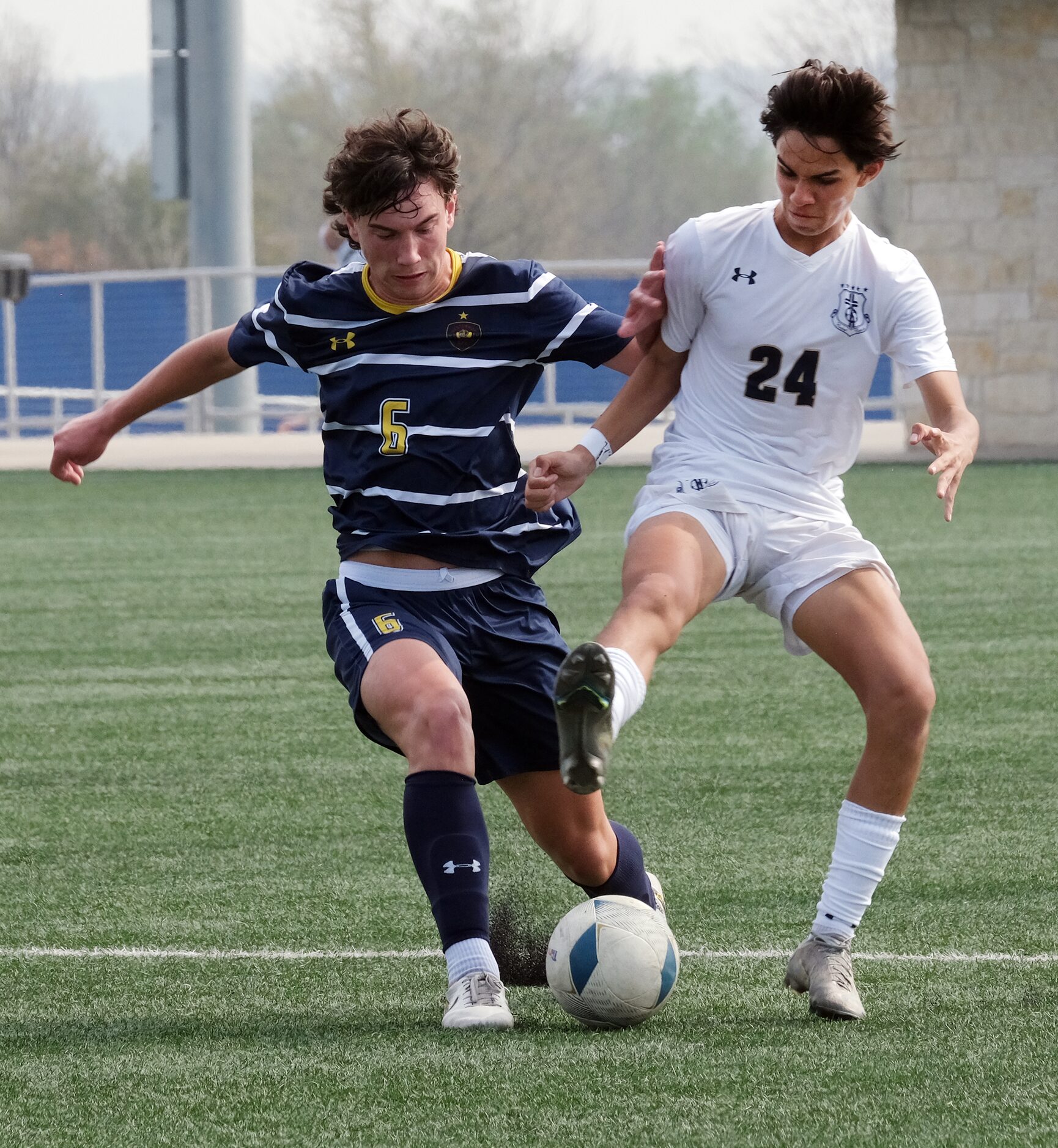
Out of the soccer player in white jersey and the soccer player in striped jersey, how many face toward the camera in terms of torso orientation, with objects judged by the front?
2

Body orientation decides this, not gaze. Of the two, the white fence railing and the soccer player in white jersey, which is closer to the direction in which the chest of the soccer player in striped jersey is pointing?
the soccer player in white jersey

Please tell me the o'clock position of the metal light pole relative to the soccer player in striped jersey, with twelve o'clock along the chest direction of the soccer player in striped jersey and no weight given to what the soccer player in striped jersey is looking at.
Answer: The metal light pole is roughly at 6 o'clock from the soccer player in striped jersey.

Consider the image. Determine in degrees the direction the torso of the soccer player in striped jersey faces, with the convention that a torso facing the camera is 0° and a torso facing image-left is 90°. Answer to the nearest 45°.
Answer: approximately 0°

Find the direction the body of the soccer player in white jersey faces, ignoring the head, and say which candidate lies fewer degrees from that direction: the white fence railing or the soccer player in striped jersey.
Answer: the soccer player in striped jersey

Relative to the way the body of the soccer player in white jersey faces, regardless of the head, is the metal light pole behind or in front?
behind

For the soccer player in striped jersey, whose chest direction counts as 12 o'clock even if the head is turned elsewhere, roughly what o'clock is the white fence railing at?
The white fence railing is roughly at 6 o'clock from the soccer player in striped jersey.

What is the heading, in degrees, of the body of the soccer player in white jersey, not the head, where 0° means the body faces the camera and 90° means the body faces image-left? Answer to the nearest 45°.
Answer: approximately 0°

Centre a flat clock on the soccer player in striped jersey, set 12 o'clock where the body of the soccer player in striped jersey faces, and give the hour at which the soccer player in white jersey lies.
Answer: The soccer player in white jersey is roughly at 9 o'clock from the soccer player in striped jersey.
